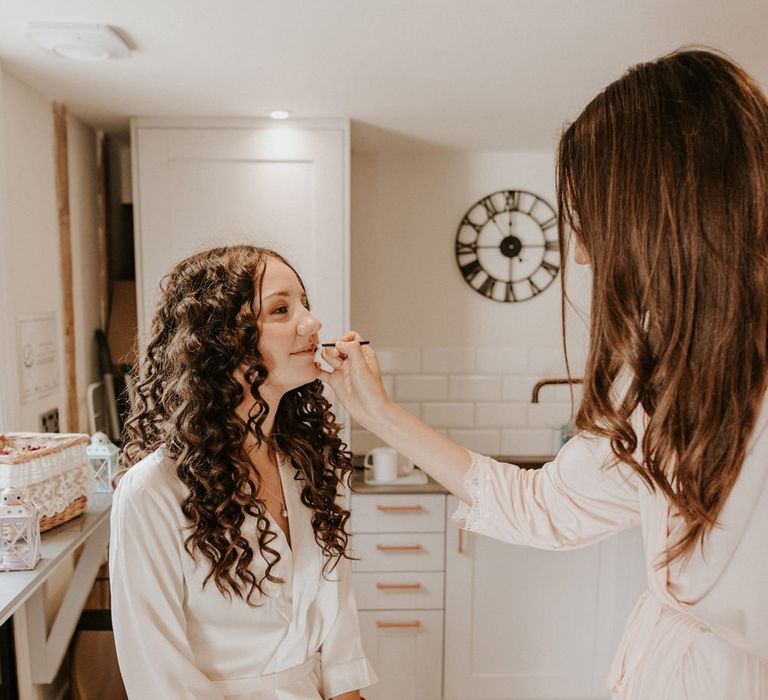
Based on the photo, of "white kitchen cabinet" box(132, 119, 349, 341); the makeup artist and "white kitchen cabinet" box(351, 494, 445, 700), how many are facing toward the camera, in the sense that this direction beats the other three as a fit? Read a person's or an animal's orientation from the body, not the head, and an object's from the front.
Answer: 2

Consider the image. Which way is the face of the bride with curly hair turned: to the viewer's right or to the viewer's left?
to the viewer's right

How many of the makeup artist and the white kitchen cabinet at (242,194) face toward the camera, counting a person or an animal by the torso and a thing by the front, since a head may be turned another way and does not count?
1

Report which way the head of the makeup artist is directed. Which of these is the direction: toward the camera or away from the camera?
away from the camera

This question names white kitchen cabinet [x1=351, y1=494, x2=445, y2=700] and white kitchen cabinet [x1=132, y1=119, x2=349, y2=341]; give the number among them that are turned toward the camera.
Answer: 2

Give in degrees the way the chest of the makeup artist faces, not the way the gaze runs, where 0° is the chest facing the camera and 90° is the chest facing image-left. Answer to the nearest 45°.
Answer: approximately 135°

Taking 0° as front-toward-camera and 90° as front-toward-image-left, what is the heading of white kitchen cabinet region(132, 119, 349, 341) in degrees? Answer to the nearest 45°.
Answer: approximately 0°
